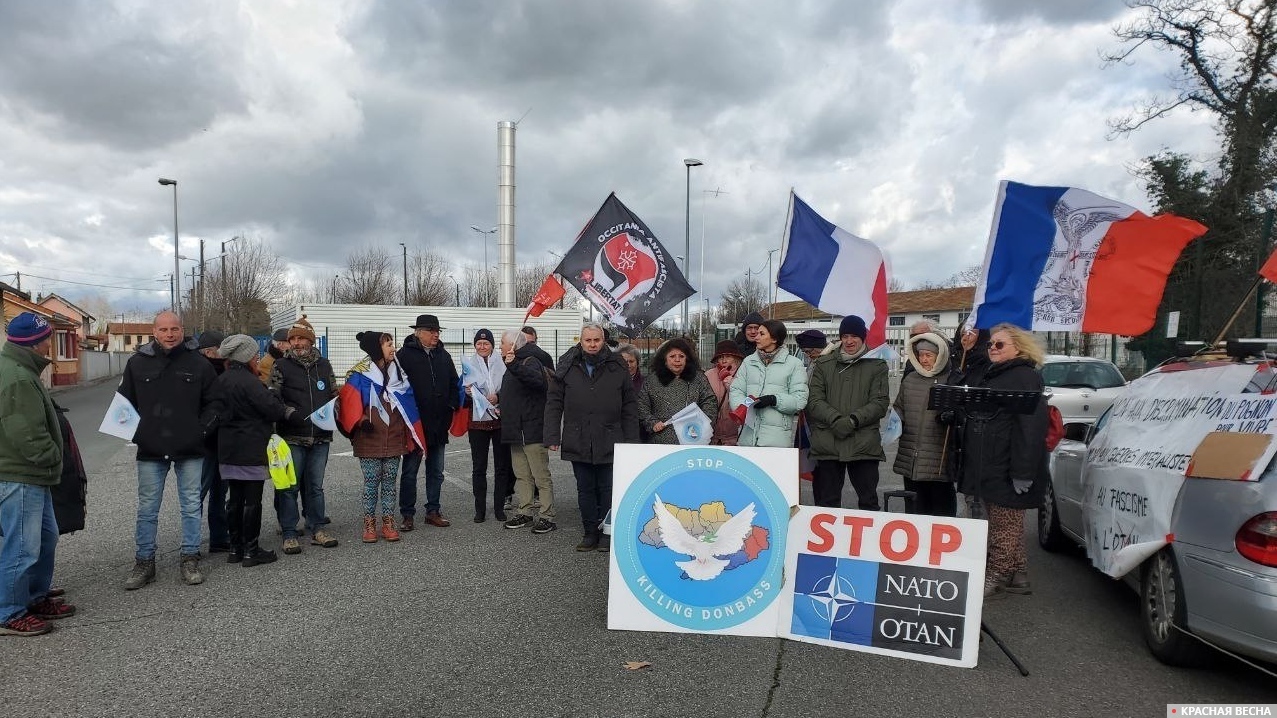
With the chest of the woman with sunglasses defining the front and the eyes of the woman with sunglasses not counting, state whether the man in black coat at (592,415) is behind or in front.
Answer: in front

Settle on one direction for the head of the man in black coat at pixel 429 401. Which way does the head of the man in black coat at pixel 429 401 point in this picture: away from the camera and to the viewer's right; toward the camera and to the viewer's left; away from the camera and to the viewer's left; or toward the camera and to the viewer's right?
toward the camera and to the viewer's right

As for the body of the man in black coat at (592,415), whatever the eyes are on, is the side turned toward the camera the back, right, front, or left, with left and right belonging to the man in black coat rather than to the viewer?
front

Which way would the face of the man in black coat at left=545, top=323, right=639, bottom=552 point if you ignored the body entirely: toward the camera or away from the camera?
toward the camera

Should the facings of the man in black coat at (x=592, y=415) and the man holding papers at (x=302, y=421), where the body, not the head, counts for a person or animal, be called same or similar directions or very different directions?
same or similar directions

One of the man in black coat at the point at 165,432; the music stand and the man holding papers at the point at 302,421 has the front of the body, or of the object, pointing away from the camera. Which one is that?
the music stand

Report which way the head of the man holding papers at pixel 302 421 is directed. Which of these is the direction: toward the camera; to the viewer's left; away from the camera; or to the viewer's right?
toward the camera

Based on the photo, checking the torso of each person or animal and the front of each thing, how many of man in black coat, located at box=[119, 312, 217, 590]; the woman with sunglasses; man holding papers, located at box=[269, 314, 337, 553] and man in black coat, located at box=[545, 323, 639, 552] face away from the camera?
0

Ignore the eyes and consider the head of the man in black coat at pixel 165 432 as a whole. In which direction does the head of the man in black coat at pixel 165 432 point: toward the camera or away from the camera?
toward the camera

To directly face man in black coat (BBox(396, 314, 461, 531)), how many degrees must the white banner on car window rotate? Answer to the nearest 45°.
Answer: approximately 45° to its right

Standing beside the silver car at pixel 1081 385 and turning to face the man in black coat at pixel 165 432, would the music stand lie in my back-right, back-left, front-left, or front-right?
front-left

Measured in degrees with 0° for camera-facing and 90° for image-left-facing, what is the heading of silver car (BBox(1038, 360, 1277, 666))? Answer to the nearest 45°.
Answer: approximately 135°

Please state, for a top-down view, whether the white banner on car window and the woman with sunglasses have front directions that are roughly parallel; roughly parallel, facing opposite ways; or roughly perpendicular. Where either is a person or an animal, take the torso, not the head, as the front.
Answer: roughly parallel

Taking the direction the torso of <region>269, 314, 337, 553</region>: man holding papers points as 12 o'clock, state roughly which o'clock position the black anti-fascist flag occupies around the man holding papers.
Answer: The black anti-fascist flag is roughly at 9 o'clock from the man holding papers.

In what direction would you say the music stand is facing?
away from the camera
